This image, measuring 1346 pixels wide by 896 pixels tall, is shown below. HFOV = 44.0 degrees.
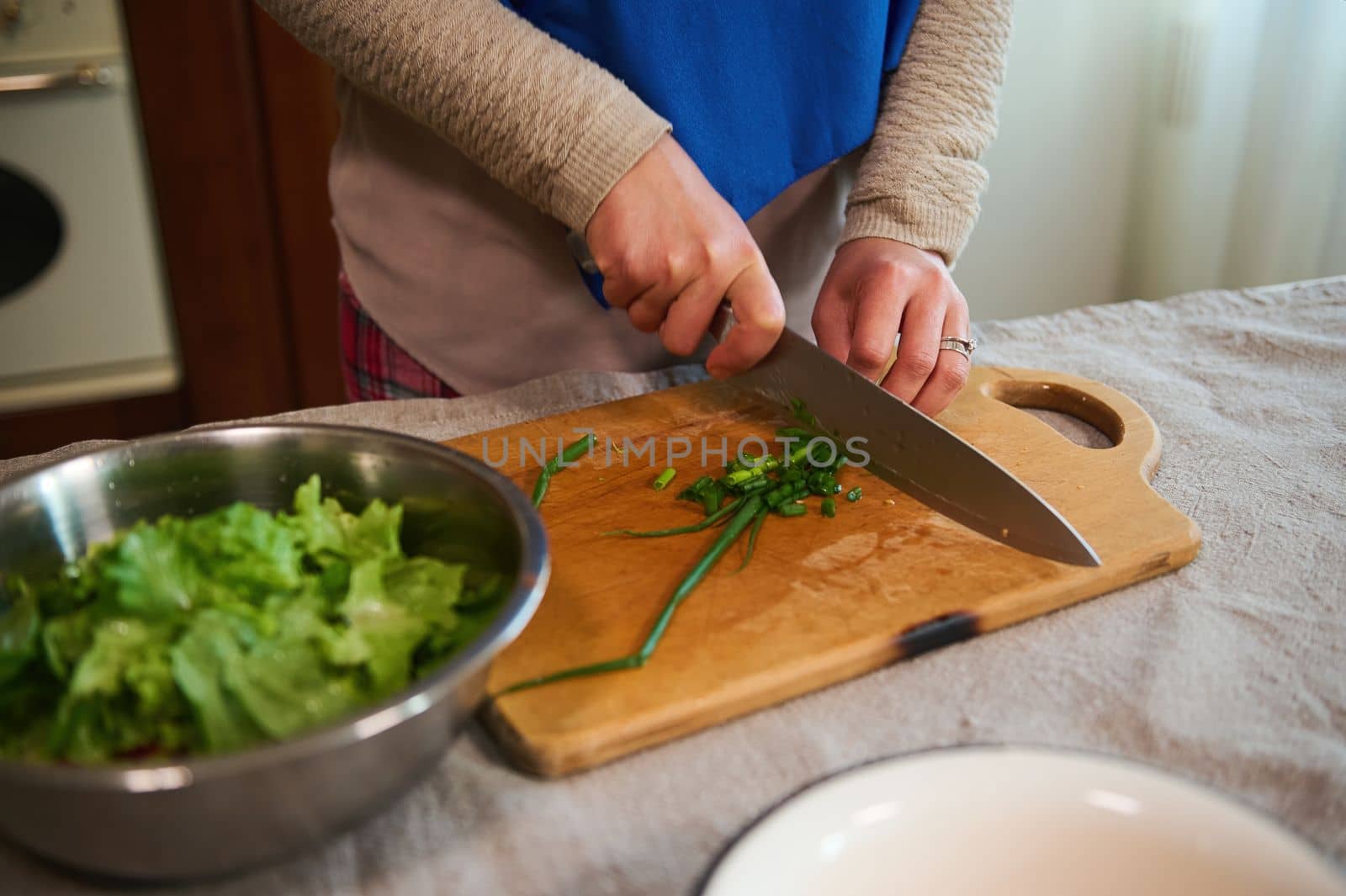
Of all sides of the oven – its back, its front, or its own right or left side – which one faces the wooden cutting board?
front

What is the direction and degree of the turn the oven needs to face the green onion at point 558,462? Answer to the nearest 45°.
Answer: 0° — it already faces it

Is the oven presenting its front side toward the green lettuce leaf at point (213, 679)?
yes

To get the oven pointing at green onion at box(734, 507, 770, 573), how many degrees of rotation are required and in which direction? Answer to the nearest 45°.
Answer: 0° — it already faces it

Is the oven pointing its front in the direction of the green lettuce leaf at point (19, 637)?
yes

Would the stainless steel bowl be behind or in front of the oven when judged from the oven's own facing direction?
in front

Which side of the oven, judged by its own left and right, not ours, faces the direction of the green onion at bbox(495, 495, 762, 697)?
front

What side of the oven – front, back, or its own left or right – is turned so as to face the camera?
front

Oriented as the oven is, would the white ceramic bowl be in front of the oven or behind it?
in front
